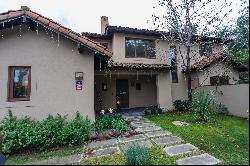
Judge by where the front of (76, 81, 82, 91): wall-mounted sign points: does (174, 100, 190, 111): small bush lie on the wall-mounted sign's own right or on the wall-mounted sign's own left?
on the wall-mounted sign's own left

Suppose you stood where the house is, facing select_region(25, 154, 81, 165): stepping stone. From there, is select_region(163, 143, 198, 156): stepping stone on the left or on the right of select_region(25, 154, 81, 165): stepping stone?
left

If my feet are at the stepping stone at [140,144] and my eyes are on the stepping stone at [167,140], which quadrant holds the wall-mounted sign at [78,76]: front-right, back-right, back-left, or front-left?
back-left

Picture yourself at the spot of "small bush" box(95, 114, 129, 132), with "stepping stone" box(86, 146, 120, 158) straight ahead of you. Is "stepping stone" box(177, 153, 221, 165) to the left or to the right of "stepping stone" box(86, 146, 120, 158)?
left

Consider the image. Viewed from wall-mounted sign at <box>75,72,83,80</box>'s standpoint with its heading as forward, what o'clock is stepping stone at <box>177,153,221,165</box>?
The stepping stone is roughly at 11 o'clock from the wall-mounted sign.

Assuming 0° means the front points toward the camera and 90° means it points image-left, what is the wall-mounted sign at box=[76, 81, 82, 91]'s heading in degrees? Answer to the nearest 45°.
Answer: approximately 0°

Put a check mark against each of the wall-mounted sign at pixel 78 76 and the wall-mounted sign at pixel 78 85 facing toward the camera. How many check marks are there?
2

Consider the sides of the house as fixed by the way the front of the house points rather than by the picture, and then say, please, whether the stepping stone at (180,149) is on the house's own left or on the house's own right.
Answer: on the house's own left

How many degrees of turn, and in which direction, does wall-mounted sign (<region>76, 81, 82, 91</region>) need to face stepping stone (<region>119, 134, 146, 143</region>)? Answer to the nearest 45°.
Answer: approximately 45° to its left

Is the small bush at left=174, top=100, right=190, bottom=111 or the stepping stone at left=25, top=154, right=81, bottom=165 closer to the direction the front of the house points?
the stepping stone

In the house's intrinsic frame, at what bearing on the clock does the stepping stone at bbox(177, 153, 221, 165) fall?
The stepping stone is roughly at 12 o'clock from the house.

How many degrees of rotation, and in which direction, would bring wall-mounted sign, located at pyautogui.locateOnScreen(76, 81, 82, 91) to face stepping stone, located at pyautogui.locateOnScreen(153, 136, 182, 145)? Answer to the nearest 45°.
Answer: approximately 45° to its left

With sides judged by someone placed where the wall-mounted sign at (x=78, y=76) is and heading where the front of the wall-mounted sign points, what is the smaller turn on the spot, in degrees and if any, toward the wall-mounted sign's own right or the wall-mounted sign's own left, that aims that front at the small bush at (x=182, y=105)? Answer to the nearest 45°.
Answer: approximately 135° to the wall-mounted sign's own left
